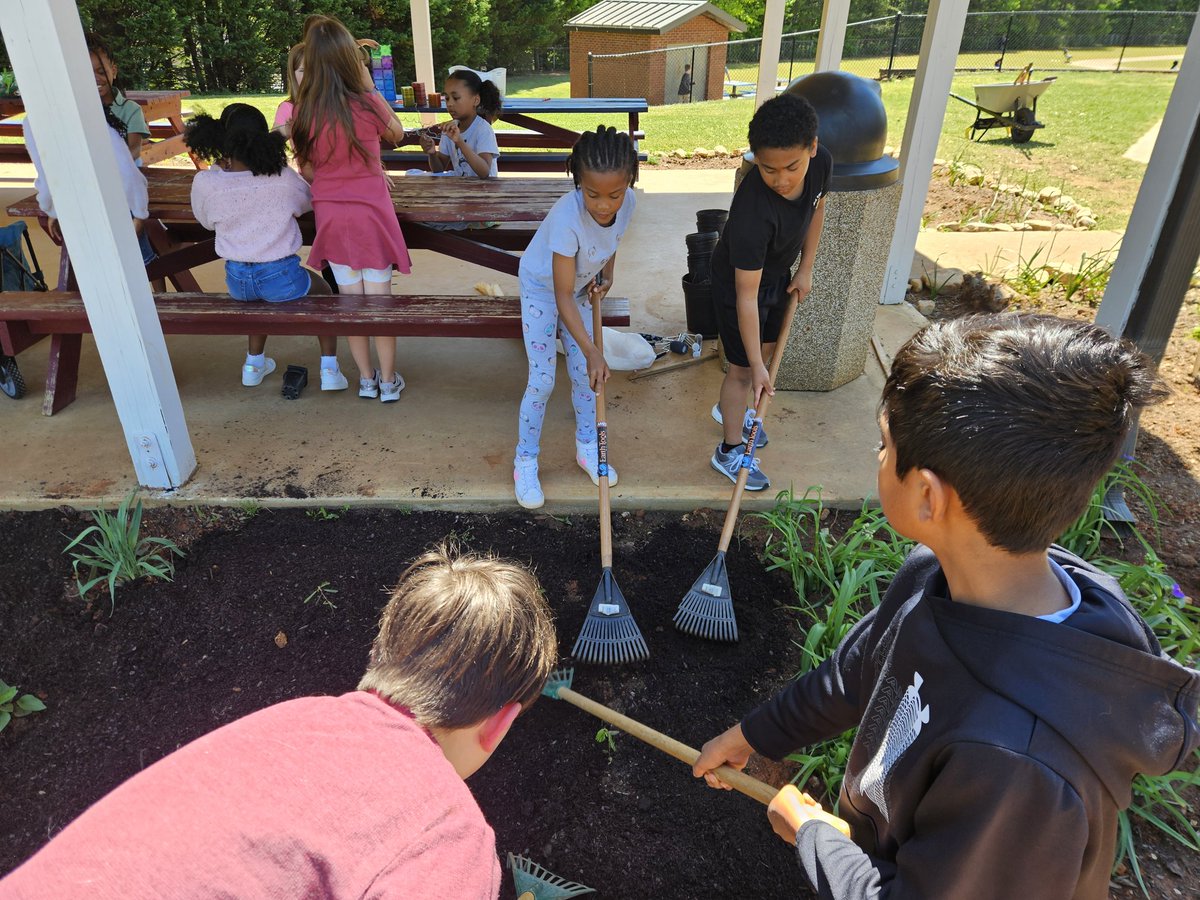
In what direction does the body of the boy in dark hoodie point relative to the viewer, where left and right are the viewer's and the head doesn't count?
facing to the left of the viewer

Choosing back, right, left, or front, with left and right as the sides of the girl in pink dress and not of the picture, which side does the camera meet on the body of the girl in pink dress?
back

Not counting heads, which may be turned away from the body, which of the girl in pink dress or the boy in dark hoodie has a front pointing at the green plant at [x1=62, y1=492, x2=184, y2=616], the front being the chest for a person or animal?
the boy in dark hoodie

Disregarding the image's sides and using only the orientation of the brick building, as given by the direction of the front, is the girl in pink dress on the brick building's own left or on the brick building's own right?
on the brick building's own right

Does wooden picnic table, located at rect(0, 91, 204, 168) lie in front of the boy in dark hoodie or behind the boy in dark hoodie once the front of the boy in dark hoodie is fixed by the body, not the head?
in front

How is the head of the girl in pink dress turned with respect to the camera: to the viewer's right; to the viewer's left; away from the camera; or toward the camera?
away from the camera

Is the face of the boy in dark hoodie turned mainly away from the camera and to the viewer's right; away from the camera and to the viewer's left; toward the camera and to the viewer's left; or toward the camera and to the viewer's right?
away from the camera and to the viewer's left

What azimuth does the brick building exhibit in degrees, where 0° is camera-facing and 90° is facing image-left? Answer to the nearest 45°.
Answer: approximately 315°

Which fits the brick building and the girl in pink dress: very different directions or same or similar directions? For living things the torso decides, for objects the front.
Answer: very different directions

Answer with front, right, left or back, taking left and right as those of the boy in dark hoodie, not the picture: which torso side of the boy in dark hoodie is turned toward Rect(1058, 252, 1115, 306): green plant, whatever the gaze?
right

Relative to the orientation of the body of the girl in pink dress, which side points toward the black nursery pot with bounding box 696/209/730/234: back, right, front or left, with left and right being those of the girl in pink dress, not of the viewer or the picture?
right

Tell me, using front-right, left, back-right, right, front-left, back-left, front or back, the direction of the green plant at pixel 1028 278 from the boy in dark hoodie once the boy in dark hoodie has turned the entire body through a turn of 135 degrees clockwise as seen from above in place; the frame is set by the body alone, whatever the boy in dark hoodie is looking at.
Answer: front-left

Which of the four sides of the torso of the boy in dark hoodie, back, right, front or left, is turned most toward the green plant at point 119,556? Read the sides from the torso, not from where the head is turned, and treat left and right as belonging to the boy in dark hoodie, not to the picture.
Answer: front

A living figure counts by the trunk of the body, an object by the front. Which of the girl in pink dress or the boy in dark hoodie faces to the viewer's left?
the boy in dark hoodie

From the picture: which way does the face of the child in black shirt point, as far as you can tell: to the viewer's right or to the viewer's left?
to the viewer's left
